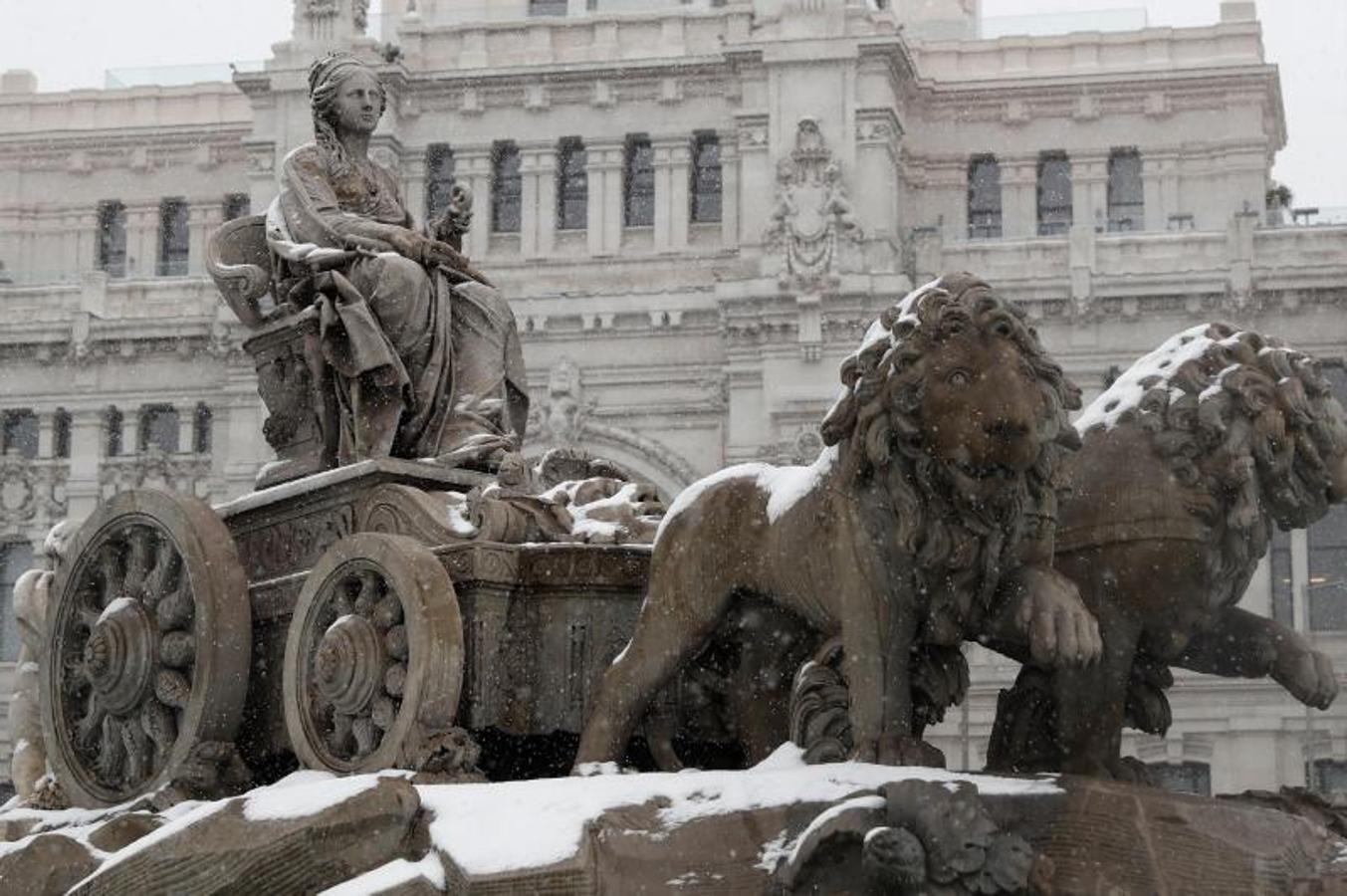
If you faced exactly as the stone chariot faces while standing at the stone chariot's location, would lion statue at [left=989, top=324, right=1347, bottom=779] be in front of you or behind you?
in front

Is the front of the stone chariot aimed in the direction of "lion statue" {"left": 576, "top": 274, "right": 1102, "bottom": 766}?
yes

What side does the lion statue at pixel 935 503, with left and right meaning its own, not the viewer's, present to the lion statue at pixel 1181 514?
left

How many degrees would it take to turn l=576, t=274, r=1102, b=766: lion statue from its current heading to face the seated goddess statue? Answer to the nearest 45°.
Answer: approximately 180°

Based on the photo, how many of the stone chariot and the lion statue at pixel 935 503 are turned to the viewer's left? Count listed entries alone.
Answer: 0

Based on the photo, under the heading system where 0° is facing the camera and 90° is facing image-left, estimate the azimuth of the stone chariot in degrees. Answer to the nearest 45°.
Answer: approximately 315°

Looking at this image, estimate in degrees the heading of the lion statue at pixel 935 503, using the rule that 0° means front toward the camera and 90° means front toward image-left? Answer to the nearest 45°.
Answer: approximately 315°

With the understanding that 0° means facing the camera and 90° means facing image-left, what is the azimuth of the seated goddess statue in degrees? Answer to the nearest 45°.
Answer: approximately 315°

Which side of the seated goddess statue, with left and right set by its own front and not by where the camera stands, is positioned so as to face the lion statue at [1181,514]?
front
